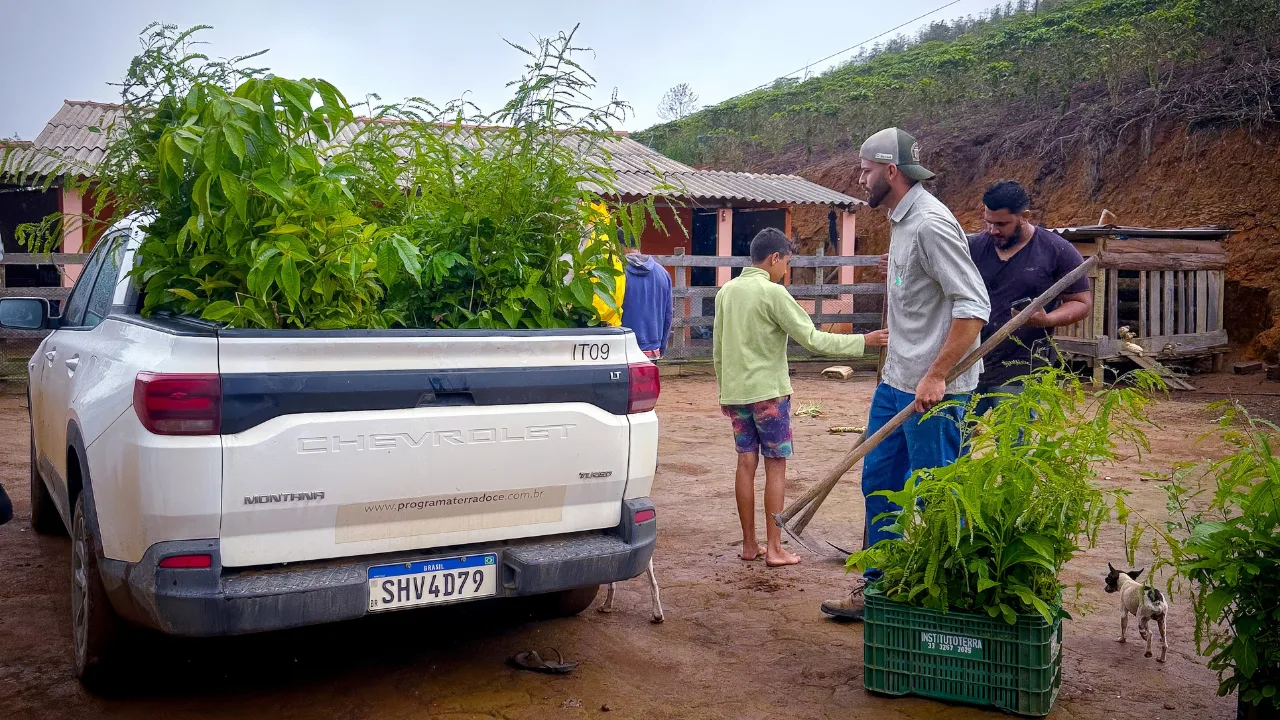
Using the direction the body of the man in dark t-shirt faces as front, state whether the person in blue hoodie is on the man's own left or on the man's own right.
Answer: on the man's own right

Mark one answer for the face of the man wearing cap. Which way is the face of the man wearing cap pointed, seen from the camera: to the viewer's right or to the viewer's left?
to the viewer's left

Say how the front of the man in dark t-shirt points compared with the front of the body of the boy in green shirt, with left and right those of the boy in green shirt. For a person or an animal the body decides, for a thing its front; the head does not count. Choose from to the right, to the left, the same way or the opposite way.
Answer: the opposite way

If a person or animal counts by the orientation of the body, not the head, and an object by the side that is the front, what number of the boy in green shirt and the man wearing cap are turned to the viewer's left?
1

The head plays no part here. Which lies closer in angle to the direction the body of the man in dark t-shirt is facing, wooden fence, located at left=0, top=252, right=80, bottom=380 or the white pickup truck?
the white pickup truck

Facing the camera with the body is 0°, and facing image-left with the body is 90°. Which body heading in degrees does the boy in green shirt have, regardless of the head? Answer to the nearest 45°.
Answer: approximately 225°

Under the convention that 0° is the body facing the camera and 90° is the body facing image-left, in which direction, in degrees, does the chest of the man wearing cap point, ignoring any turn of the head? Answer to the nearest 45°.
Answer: approximately 90°

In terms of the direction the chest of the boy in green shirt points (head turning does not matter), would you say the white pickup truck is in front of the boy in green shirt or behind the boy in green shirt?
behind

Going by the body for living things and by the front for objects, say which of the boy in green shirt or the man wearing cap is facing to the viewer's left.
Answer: the man wearing cap
